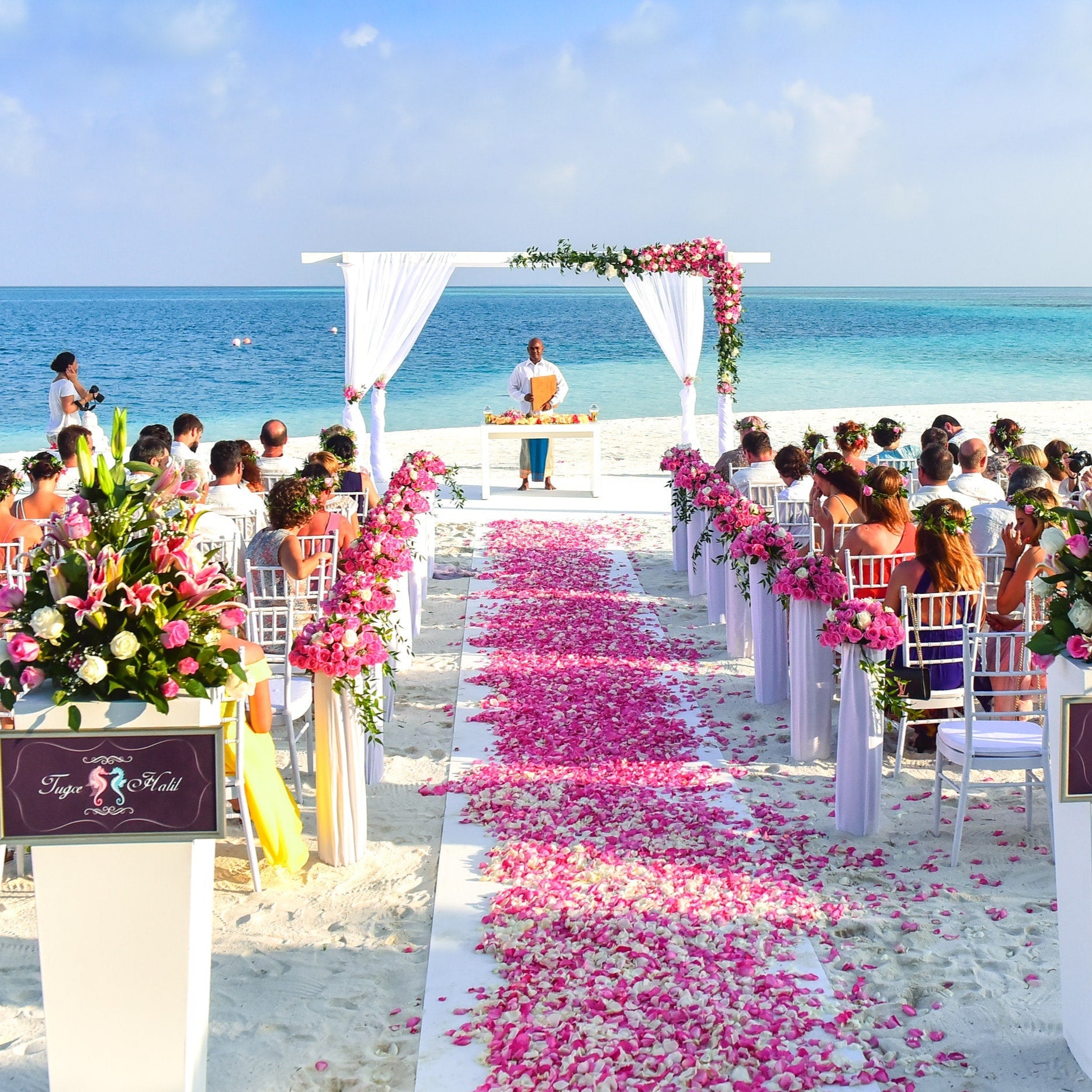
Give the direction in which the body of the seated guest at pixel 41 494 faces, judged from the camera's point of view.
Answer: away from the camera

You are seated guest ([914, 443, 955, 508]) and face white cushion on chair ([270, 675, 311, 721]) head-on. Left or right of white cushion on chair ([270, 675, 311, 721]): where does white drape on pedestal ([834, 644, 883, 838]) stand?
left

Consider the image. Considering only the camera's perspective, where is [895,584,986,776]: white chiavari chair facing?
facing away from the viewer

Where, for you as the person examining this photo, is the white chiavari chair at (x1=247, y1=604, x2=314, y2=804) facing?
facing away from the viewer and to the right of the viewer

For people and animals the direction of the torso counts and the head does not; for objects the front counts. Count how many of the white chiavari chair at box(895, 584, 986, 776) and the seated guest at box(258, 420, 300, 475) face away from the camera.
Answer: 2

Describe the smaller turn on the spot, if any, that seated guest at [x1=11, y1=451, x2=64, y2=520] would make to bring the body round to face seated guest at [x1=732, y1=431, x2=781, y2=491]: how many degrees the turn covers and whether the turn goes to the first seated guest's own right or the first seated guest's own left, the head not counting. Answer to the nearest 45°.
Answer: approximately 90° to the first seated guest's own right

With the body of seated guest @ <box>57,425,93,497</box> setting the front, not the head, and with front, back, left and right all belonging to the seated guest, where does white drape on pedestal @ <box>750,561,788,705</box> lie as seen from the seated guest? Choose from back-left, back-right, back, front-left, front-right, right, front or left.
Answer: right

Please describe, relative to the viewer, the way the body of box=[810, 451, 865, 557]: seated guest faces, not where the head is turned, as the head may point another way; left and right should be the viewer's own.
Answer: facing away from the viewer and to the left of the viewer

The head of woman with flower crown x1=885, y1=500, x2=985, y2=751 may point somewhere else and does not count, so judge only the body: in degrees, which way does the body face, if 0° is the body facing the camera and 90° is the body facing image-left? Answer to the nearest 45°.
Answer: approximately 180°

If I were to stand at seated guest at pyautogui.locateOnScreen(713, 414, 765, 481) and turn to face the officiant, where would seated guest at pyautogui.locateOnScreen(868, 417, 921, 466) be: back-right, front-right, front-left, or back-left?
back-right

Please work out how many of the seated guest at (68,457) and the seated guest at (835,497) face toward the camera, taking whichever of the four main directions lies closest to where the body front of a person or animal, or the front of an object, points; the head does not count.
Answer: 0

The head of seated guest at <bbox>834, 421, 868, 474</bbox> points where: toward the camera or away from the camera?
away from the camera

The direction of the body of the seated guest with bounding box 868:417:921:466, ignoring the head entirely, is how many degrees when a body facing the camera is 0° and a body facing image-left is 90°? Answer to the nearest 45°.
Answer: approximately 180°

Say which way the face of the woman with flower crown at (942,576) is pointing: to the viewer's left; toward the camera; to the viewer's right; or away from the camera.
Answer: away from the camera

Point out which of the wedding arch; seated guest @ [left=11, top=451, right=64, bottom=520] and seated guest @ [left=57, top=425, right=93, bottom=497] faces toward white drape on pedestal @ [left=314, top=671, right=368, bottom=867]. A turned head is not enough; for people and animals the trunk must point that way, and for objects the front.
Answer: the wedding arch
